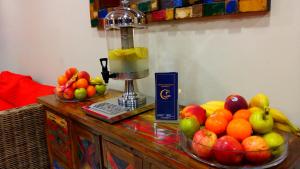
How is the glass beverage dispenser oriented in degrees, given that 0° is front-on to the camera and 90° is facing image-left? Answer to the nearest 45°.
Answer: approximately 45°

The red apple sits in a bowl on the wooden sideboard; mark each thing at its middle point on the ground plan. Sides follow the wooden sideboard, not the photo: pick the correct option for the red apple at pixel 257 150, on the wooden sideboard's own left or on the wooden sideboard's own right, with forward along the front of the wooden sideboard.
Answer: on the wooden sideboard's own left

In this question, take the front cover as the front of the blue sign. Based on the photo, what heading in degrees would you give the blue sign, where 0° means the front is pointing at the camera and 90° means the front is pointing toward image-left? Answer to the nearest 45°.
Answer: approximately 0°

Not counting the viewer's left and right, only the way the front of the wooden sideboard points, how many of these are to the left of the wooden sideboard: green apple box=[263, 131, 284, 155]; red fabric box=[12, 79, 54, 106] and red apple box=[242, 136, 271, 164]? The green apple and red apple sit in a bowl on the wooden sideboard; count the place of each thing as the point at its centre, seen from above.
2

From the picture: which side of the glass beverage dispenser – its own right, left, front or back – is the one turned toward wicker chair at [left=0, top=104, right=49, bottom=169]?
front
